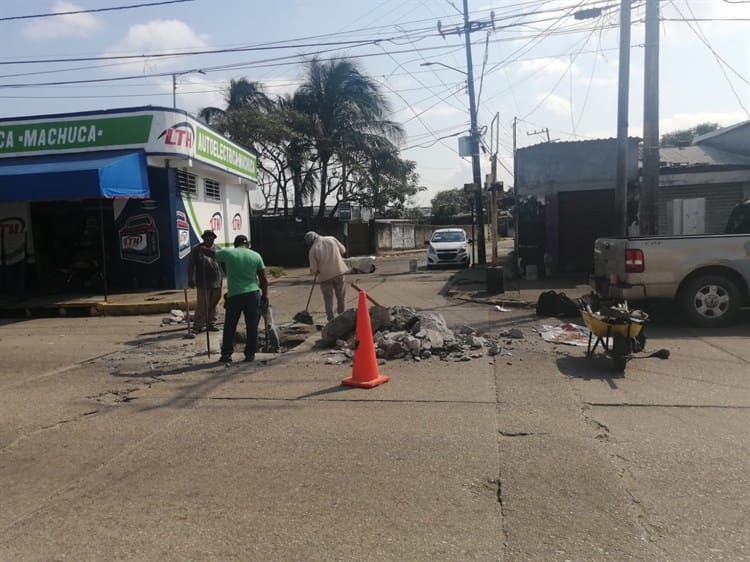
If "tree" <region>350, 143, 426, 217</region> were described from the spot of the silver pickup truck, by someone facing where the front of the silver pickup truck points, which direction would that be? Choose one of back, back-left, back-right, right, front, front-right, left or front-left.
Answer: back-left

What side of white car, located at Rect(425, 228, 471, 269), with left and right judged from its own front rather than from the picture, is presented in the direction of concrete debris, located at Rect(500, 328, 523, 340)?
front

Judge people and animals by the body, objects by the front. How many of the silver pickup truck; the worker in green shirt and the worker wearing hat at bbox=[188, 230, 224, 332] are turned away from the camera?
1

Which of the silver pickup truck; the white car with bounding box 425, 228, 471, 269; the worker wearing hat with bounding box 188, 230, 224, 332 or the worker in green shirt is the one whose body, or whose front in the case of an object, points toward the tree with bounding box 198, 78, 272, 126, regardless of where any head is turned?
the worker in green shirt

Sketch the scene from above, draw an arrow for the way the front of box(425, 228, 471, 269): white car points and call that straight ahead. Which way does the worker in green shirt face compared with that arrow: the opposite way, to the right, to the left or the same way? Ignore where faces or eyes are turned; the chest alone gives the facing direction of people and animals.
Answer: the opposite way

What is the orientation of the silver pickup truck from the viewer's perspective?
to the viewer's right

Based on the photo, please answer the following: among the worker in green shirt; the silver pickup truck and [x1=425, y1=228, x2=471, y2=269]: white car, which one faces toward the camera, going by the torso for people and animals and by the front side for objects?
the white car

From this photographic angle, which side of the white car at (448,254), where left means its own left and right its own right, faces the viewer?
front

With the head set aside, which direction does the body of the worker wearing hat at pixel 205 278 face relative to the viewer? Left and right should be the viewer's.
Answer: facing the viewer and to the right of the viewer

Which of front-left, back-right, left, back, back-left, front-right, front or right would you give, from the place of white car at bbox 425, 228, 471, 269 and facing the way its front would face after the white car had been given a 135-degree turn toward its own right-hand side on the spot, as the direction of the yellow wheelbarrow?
back-left

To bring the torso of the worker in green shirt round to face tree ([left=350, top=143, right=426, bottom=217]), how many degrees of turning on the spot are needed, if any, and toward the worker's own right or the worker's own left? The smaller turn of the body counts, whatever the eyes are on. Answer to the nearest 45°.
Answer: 0° — they already face it

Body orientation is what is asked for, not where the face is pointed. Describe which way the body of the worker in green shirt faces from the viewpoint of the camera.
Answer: away from the camera

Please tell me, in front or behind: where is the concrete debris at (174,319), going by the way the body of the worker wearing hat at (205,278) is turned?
behind

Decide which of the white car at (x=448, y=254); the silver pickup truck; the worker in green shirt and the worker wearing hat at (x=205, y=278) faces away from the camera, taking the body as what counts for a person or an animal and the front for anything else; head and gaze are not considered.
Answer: the worker in green shirt
